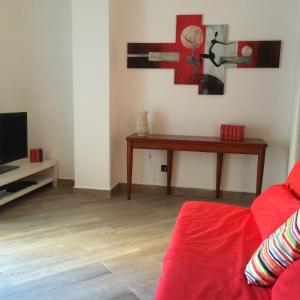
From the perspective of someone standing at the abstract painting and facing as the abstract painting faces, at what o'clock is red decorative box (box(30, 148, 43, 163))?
The red decorative box is roughly at 3 o'clock from the abstract painting.

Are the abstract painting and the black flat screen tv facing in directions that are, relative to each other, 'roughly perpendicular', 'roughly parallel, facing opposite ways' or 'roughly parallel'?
roughly perpendicular

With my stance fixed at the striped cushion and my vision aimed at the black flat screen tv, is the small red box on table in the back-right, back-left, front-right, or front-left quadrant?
front-right

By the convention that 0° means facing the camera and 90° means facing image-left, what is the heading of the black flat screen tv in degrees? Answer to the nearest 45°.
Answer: approximately 315°

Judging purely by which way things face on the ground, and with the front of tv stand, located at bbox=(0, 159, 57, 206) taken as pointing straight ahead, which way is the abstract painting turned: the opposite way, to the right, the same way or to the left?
to the right

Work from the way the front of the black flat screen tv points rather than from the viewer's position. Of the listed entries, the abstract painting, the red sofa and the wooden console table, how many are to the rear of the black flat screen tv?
0

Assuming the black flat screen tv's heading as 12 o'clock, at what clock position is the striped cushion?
The striped cushion is roughly at 1 o'clock from the black flat screen tv.

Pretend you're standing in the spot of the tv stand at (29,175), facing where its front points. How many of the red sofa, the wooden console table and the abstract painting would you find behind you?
0

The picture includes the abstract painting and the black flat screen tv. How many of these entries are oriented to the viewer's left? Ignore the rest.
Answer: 0

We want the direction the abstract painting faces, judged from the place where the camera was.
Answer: facing the viewer

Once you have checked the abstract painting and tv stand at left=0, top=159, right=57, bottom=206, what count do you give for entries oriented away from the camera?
0

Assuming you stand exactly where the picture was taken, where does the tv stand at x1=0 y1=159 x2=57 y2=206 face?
facing the viewer and to the right of the viewer
